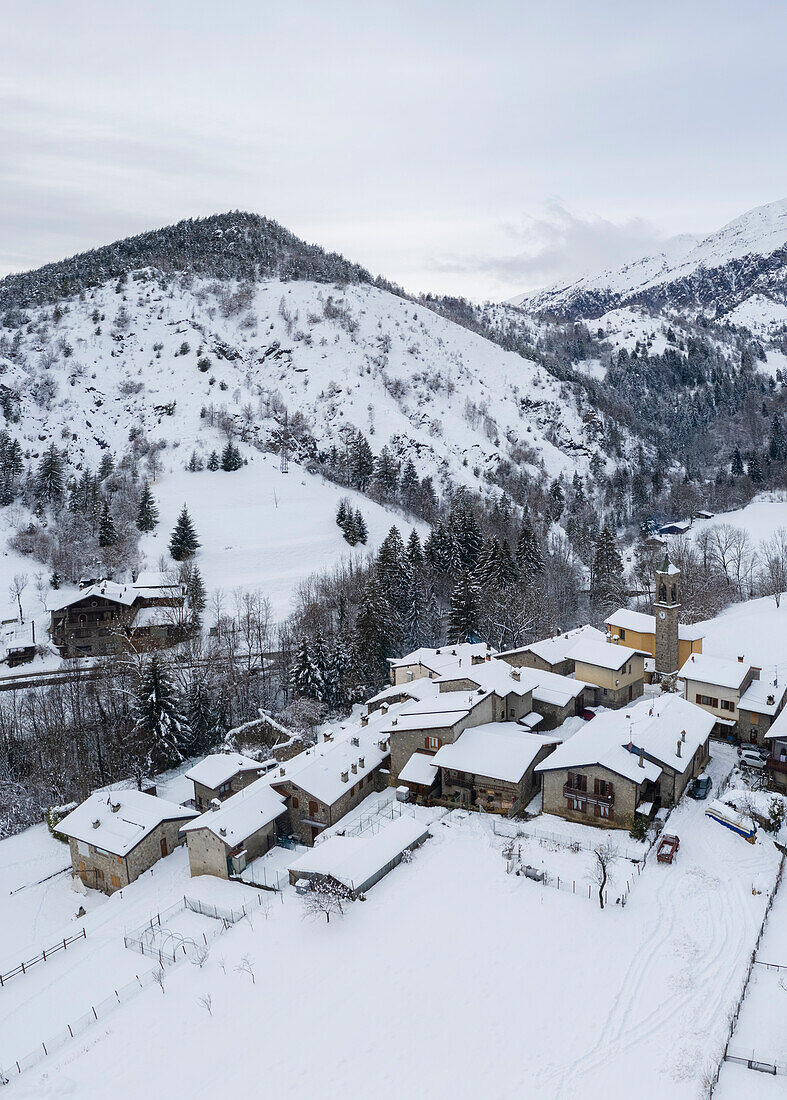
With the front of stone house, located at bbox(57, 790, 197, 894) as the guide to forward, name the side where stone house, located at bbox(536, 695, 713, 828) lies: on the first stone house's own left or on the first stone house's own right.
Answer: on the first stone house's own left

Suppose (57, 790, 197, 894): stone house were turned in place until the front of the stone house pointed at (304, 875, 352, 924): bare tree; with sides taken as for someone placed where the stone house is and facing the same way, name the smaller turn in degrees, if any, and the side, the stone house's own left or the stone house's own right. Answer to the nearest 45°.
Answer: approximately 90° to the stone house's own left

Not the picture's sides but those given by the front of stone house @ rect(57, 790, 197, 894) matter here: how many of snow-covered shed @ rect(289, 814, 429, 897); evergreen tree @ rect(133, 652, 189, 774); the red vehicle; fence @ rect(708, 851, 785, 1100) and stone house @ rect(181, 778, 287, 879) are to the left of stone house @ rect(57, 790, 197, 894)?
4

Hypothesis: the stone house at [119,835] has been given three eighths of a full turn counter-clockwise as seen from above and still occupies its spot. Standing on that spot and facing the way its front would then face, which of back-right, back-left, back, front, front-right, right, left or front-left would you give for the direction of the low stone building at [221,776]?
front-left

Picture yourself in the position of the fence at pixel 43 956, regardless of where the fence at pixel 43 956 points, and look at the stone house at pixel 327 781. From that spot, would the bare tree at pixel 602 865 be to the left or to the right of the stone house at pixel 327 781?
right

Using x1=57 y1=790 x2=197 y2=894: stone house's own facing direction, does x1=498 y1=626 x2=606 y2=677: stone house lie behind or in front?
behind

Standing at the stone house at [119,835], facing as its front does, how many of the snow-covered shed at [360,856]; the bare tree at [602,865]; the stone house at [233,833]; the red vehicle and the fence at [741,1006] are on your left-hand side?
5

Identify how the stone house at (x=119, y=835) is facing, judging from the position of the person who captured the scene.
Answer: facing the viewer and to the left of the viewer

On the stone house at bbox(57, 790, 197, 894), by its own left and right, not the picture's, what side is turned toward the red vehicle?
left

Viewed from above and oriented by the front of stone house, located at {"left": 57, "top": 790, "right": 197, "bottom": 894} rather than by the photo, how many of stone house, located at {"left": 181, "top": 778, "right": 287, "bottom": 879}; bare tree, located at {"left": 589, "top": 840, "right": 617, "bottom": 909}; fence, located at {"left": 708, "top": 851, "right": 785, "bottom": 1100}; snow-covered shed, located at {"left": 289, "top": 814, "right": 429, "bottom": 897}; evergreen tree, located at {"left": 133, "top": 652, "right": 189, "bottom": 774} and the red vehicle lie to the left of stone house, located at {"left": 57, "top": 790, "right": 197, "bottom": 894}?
5

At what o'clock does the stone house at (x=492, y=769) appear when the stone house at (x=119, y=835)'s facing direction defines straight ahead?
the stone house at (x=492, y=769) is roughly at 8 o'clock from the stone house at (x=119, y=835).

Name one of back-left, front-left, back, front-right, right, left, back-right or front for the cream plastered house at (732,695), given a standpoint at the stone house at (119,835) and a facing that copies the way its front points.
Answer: back-left

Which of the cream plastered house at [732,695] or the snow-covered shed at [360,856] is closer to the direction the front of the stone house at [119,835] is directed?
the snow-covered shed

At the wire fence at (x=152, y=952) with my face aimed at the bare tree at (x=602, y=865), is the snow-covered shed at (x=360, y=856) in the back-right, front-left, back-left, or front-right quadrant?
front-left

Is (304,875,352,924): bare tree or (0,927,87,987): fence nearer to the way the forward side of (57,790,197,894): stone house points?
the fence
